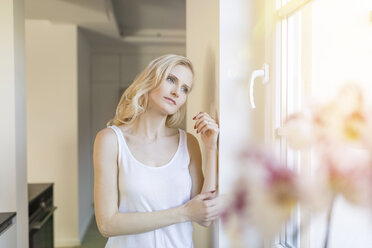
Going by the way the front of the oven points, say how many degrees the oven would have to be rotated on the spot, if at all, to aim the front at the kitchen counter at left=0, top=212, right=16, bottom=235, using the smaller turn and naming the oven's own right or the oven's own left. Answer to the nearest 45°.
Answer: approximately 90° to the oven's own right

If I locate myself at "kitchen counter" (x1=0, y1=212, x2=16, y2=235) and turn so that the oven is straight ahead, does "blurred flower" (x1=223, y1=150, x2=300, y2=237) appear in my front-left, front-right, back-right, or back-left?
back-right

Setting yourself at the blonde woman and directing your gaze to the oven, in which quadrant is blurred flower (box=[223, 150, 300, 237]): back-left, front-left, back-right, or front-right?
back-left

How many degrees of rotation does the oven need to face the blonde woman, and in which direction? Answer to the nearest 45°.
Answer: approximately 90° to its right

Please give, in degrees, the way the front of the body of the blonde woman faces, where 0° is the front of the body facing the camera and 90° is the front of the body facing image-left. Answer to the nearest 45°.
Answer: approximately 315°

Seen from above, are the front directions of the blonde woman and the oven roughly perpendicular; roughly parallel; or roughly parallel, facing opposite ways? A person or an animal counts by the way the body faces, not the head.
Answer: roughly perpendicular

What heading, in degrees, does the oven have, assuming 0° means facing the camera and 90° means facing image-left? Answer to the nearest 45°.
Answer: approximately 270°

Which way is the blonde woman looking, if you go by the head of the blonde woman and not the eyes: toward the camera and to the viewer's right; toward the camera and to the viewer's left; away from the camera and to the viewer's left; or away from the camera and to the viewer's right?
toward the camera and to the viewer's right
